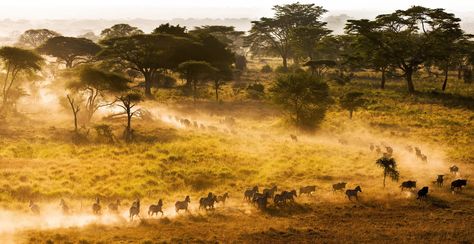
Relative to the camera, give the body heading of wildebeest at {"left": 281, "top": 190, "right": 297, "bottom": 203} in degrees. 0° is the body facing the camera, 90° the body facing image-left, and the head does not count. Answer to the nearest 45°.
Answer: approximately 270°

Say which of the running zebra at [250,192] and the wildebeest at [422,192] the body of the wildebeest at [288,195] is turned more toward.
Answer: the wildebeest
